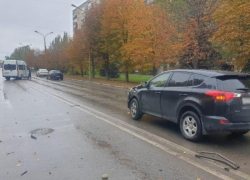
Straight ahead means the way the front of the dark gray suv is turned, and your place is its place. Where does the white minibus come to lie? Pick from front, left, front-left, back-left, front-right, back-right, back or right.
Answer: front

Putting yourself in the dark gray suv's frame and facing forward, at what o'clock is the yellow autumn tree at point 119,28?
The yellow autumn tree is roughly at 1 o'clock from the dark gray suv.

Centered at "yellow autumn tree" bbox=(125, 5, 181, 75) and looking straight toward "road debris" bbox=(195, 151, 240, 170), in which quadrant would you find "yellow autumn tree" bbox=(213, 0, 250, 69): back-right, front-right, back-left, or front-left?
front-left

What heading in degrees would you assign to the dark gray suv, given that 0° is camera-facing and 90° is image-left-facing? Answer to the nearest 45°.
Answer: approximately 135°

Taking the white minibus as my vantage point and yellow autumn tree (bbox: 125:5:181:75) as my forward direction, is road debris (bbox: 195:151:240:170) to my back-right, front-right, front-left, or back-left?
front-right

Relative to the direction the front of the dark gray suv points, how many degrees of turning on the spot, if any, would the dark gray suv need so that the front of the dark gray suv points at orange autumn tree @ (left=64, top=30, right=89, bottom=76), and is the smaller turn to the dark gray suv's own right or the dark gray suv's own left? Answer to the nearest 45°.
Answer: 0° — it already faces it
